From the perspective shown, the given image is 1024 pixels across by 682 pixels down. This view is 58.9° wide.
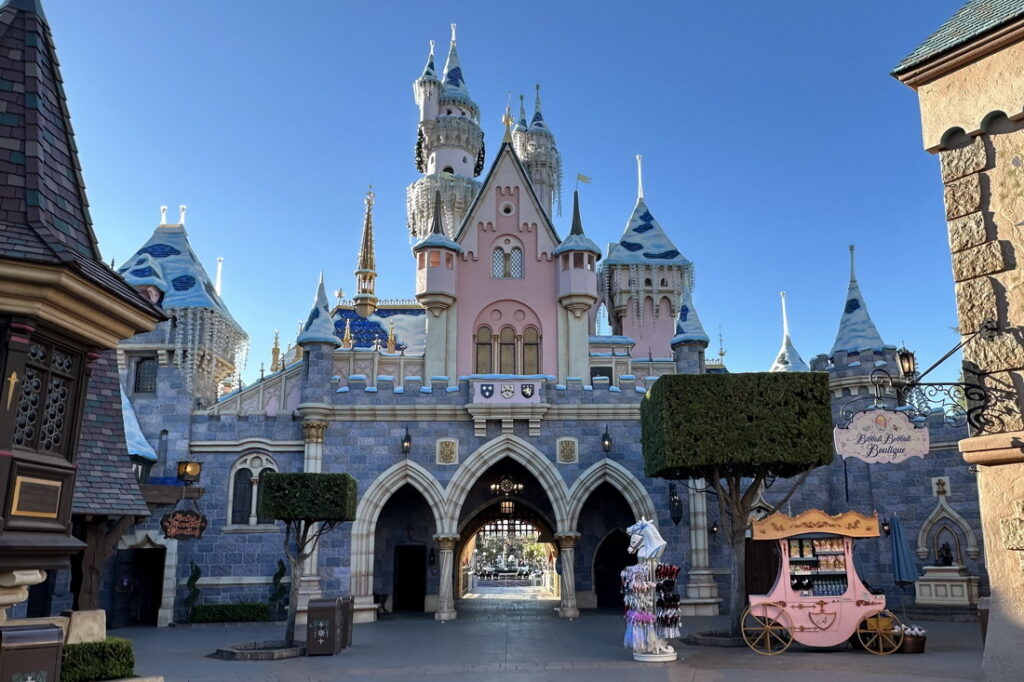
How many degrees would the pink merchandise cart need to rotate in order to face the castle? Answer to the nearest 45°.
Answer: approximately 135° to its right

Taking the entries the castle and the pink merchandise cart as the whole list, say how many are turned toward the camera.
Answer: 2

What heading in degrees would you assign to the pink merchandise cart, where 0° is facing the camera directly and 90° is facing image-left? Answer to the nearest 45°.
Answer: approximately 0°

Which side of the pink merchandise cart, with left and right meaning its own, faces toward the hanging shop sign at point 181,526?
right

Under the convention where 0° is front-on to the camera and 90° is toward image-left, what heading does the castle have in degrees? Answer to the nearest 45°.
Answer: approximately 0°
